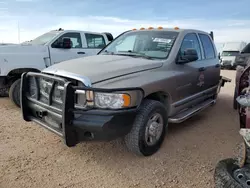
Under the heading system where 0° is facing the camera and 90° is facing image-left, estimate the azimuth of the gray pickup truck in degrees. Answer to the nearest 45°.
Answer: approximately 45°

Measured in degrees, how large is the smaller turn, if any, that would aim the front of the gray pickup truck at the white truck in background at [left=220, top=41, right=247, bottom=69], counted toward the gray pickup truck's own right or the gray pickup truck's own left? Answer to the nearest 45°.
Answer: approximately 180°

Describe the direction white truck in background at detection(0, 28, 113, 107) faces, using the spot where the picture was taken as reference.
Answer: facing the viewer and to the left of the viewer

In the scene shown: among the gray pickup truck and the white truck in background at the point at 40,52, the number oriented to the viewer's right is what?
0

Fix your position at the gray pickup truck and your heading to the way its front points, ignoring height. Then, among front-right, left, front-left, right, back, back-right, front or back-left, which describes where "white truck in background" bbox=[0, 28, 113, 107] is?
right

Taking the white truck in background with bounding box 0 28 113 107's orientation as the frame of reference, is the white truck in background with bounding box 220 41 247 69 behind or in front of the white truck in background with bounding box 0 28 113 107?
behind

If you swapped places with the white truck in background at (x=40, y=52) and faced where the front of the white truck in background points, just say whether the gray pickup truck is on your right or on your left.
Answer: on your left

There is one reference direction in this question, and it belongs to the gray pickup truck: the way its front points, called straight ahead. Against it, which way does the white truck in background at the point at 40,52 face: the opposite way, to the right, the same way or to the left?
the same way
